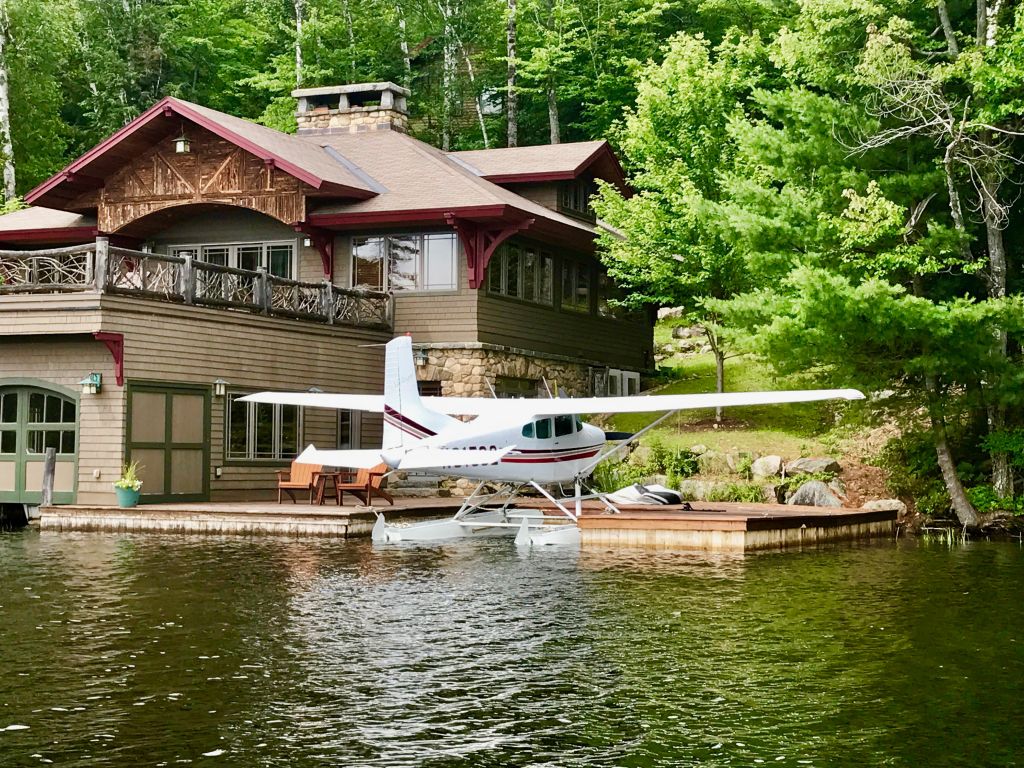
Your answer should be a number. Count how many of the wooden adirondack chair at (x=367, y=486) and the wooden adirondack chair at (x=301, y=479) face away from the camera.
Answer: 0

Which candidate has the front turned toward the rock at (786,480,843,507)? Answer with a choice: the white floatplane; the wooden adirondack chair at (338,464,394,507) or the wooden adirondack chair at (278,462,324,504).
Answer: the white floatplane

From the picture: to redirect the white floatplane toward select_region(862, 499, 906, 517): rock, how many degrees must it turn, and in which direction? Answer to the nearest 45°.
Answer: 0° — it already faces it

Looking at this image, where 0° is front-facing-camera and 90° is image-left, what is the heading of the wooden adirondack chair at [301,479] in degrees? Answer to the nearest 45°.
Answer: approximately 45°

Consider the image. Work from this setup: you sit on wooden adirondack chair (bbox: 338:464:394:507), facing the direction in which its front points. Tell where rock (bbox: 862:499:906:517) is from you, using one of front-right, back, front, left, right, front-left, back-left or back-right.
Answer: back-left

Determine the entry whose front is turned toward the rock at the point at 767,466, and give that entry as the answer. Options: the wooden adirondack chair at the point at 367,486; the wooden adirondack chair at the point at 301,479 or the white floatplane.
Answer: the white floatplane

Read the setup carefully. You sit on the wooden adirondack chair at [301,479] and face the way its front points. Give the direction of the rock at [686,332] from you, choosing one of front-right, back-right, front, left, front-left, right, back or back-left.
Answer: back

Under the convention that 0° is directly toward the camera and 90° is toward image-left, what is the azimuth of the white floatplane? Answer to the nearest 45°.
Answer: approximately 225°

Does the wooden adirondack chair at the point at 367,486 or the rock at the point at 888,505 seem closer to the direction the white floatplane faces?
the rock

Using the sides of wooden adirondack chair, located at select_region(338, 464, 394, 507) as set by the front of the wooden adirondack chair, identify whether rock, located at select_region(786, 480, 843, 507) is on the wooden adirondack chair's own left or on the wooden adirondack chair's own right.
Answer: on the wooden adirondack chair's own left
